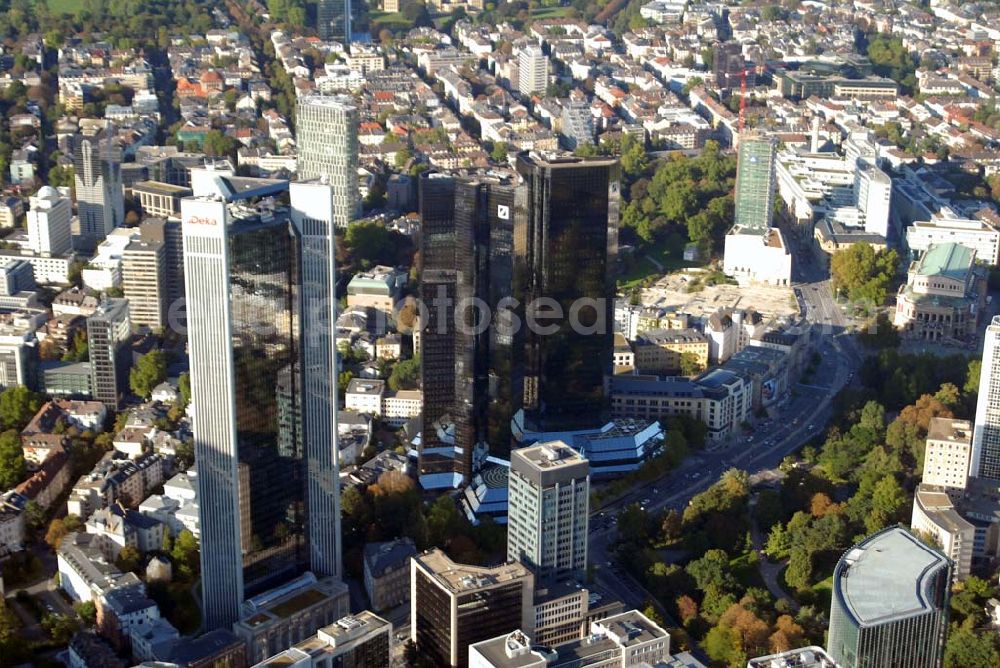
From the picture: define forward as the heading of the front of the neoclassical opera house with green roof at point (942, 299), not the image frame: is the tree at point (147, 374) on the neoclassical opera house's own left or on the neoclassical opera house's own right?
on the neoclassical opera house's own right

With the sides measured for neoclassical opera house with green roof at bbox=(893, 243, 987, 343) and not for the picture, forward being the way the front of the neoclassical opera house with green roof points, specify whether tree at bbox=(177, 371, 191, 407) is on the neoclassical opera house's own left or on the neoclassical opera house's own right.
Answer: on the neoclassical opera house's own right

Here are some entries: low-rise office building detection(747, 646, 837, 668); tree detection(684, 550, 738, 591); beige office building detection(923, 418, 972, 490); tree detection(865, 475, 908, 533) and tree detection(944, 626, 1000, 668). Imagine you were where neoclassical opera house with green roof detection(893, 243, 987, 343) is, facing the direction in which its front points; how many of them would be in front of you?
5

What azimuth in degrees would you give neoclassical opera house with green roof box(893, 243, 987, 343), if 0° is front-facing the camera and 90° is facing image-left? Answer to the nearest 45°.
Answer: approximately 0°

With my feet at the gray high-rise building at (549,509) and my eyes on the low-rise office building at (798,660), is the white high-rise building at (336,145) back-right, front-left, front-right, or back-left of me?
back-left

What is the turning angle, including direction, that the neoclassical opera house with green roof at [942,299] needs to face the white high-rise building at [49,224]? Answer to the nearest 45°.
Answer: approximately 90° to its right

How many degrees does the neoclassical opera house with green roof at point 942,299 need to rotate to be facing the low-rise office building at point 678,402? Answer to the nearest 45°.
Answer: approximately 45° to its right

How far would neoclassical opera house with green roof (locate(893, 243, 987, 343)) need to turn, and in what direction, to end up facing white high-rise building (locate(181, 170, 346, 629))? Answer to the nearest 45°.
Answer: approximately 45° to its right

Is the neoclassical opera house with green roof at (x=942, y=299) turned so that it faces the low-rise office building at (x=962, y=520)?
yes

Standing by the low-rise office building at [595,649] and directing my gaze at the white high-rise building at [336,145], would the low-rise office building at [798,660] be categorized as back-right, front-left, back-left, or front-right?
back-right

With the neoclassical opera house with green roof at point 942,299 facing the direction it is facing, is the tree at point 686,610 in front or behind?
in front

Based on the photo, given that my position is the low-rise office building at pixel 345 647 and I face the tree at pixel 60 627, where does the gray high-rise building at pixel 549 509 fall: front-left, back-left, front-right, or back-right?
back-right

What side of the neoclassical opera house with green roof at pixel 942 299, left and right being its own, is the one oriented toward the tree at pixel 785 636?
front

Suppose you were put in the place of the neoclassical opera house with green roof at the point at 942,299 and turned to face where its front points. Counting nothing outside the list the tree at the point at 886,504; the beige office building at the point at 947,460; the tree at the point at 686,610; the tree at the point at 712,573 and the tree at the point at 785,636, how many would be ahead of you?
5

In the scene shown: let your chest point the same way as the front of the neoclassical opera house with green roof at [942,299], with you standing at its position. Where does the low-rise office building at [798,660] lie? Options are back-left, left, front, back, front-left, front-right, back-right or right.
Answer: front

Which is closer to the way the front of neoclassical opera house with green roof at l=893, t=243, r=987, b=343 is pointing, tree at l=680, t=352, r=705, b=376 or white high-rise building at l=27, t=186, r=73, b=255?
the tree

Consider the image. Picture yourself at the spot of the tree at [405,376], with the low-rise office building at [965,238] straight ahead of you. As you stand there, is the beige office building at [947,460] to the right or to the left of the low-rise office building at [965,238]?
right
